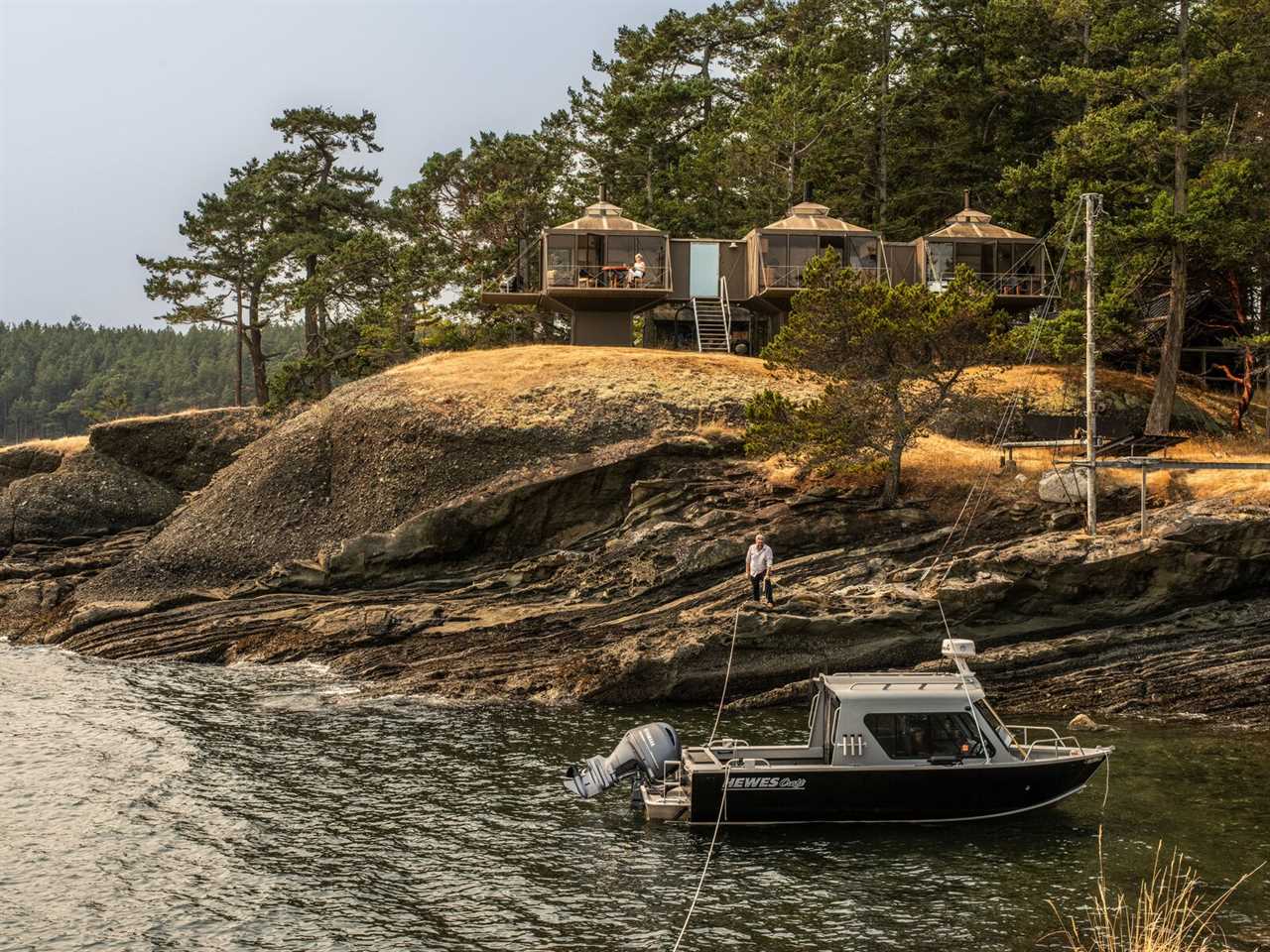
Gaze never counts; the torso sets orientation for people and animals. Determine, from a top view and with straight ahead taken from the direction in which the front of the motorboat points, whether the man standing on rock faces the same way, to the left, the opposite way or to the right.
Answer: to the right

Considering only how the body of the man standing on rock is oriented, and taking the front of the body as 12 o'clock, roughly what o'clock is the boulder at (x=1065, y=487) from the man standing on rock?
The boulder is roughly at 8 o'clock from the man standing on rock.

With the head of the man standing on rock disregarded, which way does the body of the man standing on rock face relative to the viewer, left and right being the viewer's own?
facing the viewer

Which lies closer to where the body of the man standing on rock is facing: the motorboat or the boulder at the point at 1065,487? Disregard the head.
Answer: the motorboat

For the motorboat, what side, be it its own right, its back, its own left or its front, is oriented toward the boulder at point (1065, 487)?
left

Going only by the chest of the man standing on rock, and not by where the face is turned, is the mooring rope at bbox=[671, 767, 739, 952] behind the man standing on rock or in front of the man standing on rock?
in front

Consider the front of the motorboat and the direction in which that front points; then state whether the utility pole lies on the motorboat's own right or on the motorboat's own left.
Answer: on the motorboat's own left

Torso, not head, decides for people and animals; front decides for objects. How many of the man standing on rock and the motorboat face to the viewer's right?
1

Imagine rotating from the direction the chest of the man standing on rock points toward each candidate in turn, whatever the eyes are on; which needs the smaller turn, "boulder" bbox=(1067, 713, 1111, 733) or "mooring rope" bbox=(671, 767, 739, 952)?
the mooring rope

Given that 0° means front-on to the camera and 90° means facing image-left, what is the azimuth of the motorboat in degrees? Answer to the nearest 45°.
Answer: approximately 270°

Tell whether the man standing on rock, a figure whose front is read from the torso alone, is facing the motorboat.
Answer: yes

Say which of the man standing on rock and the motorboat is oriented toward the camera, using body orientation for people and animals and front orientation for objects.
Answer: the man standing on rock
